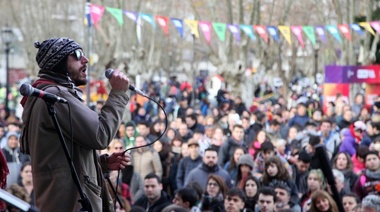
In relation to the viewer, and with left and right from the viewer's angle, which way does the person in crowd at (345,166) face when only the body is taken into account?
facing the viewer and to the left of the viewer

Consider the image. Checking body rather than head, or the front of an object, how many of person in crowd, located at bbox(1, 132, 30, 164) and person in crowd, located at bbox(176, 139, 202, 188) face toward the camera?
2

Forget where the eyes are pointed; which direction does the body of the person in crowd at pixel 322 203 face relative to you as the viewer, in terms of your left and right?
facing the viewer

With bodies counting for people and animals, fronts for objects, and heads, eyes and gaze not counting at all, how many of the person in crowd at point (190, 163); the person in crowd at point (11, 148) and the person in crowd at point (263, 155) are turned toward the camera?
3

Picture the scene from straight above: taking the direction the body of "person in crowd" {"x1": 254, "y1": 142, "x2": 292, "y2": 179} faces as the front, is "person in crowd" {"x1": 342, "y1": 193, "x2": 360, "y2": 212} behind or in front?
in front

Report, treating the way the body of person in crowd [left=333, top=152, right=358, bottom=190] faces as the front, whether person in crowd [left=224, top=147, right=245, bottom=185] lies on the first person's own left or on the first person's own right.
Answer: on the first person's own right
